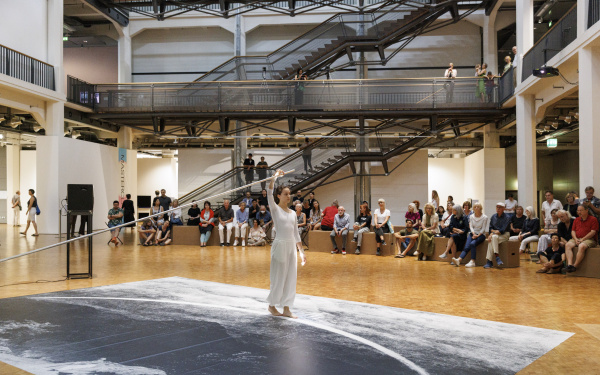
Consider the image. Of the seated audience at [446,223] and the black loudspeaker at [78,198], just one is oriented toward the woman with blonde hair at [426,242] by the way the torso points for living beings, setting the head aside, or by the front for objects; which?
the seated audience

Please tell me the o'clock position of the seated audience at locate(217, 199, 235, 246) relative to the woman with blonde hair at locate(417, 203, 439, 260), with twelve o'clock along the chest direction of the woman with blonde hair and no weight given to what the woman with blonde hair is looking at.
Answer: The seated audience is roughly at 2 o'clock from the woman with blonde hair.

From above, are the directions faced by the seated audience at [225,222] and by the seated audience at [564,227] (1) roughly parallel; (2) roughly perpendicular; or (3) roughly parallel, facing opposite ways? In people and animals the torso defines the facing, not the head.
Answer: roughly perpendicular

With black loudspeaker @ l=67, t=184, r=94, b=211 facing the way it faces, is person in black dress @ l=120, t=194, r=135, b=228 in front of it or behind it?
behind

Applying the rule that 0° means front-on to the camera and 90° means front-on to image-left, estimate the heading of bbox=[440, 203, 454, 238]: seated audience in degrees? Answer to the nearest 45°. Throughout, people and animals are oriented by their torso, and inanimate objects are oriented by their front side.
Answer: approximately 45°

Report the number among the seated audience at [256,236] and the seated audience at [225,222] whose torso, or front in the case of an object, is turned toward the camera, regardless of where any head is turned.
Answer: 2

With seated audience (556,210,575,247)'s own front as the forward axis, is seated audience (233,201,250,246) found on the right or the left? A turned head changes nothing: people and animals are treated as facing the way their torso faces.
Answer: on their right

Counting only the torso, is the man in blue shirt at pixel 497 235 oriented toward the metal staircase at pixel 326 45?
no

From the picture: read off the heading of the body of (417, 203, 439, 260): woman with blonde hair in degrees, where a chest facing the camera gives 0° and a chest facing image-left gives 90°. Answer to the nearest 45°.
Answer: approximately 45°

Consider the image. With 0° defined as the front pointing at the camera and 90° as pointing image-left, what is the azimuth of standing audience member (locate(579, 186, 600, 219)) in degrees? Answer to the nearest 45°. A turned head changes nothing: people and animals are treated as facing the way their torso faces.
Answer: approximately 45°

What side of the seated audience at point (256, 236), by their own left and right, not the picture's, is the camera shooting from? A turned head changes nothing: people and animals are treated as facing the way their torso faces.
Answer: front

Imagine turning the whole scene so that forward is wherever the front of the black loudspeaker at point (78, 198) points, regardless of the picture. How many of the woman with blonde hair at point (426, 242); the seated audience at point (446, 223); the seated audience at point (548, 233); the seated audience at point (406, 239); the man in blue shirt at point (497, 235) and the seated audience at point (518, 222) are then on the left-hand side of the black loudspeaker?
6

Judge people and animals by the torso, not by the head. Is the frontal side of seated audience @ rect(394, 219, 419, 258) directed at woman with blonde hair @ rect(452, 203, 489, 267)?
no

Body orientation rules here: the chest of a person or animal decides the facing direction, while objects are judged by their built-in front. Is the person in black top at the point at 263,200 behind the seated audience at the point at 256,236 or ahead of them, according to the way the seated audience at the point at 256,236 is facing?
behind

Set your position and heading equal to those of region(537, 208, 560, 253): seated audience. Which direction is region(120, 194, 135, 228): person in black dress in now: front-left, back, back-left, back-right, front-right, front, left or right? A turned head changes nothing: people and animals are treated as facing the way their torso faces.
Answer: front-right

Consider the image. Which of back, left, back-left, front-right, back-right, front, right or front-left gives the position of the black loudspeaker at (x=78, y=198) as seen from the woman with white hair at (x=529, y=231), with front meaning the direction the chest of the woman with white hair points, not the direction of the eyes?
front
